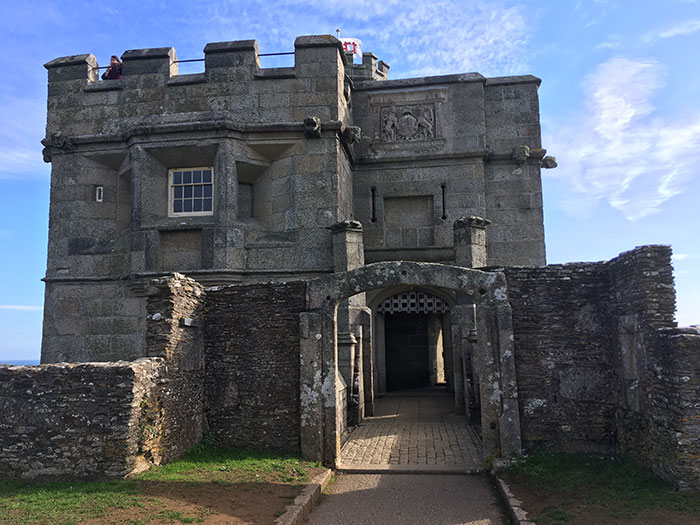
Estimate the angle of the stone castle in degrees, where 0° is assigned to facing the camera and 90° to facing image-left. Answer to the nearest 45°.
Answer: approximately 0°
